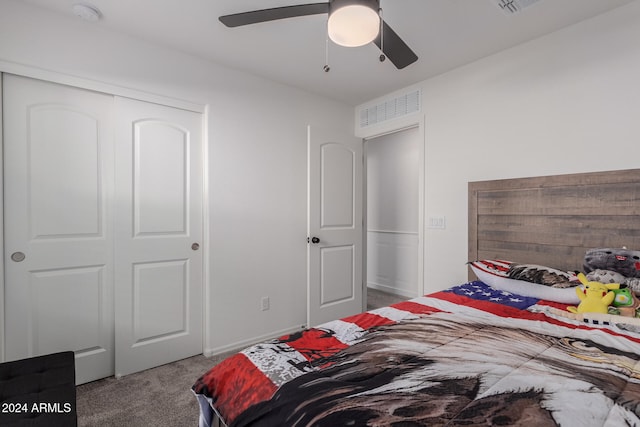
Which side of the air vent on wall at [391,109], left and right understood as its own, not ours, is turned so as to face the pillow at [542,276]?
left

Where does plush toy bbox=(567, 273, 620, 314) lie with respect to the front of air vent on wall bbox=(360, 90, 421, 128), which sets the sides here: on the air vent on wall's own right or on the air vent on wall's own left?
on the air vent on wall's own left

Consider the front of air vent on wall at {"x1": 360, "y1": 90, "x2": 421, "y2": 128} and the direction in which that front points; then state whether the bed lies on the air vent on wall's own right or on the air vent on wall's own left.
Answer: on the air vent on wall's own left

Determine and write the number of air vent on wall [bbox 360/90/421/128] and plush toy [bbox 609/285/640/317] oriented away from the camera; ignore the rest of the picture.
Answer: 0

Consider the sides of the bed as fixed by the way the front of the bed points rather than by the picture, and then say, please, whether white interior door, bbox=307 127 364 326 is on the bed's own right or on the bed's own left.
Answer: on the bed's own right

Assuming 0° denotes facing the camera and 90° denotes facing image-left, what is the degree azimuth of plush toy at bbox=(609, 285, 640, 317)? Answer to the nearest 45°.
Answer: approximately 45°

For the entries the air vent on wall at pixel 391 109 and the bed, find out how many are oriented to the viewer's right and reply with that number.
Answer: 0
